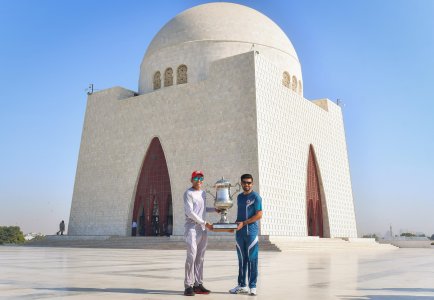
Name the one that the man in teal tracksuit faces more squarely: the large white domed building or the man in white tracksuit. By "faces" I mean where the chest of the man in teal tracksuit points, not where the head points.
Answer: the man in white tracksuit

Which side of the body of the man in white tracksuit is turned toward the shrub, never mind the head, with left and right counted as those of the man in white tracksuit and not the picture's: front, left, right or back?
back

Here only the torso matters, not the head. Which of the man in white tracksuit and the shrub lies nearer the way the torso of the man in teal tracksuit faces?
the man in white tracksuit

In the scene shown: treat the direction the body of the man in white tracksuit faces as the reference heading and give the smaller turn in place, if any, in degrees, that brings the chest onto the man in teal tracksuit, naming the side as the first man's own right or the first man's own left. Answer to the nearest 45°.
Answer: approximately 45° to the first man's own left

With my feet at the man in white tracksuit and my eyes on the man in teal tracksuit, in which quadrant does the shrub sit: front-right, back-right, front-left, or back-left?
back-left

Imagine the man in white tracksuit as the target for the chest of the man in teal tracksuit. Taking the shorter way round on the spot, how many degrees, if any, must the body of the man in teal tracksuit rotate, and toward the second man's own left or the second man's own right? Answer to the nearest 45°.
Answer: approximately 45° to the second man's own right

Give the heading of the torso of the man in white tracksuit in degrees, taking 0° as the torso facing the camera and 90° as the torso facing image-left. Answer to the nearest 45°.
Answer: approximately 315°

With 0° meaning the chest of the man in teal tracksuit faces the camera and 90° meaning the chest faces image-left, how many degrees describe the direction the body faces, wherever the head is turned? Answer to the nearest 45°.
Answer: approximately 45°

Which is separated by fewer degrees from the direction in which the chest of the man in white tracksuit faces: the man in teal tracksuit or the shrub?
the man in teal tracksuit

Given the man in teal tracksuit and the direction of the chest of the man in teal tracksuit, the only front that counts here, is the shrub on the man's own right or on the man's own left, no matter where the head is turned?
on the man's own right
